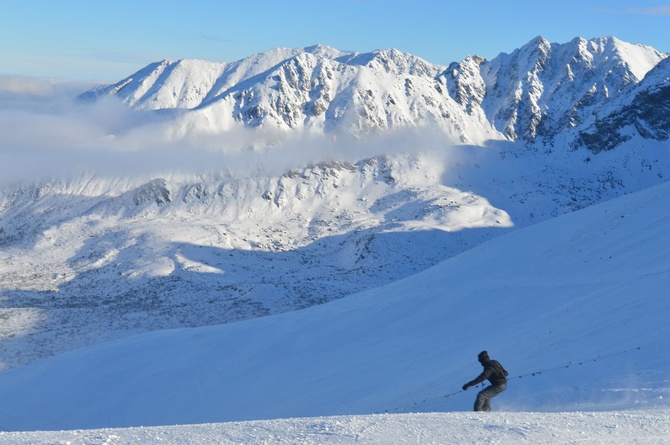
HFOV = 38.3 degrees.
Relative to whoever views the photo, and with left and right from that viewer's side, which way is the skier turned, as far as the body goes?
facing to the left of the viewer
